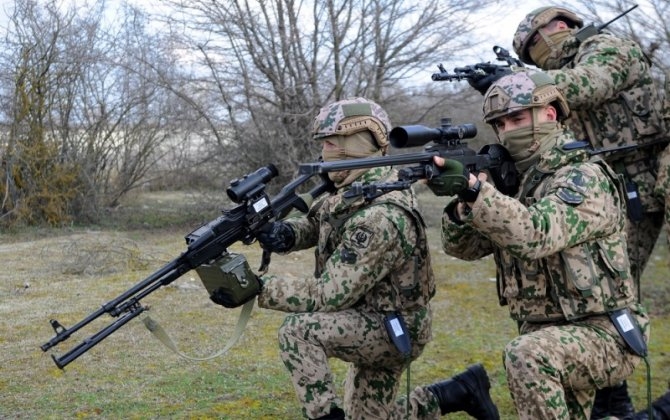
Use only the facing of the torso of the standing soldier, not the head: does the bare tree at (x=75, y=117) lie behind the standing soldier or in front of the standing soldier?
in front

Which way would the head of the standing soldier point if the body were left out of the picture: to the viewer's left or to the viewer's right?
to the viewer's left

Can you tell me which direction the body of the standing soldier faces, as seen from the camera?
to the viewer's left
